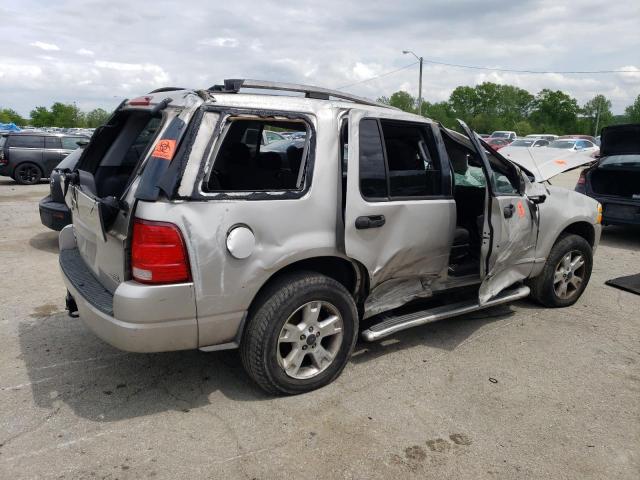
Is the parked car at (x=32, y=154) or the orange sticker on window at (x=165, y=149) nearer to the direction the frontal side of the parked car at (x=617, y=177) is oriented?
the parked car

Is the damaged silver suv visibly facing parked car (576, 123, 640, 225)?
yes

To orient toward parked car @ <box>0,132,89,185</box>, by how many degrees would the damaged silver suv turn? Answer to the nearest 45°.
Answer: approximately 90° to its left

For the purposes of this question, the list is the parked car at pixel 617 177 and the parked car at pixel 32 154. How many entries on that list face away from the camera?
1

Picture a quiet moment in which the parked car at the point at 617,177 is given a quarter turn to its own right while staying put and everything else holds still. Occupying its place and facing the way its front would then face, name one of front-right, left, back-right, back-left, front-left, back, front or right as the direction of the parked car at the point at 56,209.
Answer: back-right

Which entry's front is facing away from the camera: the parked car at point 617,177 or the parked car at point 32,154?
the parked car at point 617,177

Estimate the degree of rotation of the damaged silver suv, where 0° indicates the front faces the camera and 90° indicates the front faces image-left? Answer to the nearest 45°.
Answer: approximately 225°

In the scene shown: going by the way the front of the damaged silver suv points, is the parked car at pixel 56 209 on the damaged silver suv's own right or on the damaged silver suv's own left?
on the damaged silver suv's own left

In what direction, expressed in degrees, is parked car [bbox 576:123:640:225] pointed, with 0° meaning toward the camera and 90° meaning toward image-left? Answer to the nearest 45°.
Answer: approximately 180°

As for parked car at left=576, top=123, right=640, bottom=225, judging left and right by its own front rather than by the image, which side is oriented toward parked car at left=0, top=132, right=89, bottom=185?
left
